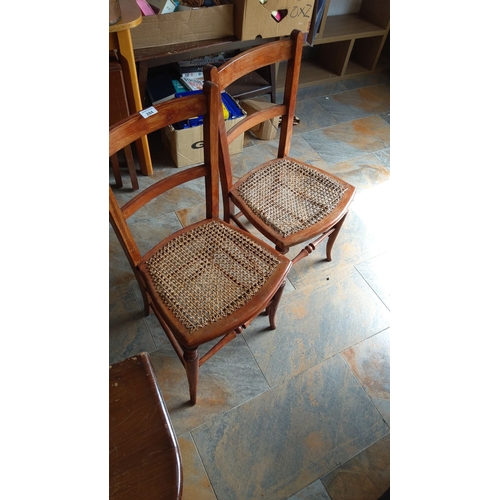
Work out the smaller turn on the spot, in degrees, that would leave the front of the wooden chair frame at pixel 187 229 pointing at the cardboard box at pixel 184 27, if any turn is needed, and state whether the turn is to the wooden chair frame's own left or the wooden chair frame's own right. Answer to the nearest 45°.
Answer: approximately 135° to the wooden chair frame's own left

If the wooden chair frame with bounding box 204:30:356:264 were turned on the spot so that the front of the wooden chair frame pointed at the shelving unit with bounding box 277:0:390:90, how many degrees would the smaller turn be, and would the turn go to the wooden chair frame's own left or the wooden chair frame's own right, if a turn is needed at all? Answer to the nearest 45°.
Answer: approximately 135° to the wooden chair frame's own left

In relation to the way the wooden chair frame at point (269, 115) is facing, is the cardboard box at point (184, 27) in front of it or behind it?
behind

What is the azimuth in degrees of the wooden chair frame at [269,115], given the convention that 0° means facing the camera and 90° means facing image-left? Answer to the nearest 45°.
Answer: approximately 315°

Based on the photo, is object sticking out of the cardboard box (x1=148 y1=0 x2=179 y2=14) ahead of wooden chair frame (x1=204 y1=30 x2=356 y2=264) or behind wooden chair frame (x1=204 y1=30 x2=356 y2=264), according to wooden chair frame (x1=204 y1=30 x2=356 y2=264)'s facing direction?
behind

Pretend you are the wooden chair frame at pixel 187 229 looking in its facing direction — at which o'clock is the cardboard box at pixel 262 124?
The cardboard box is roughly at 8 o'clock from the wooden chair frame.

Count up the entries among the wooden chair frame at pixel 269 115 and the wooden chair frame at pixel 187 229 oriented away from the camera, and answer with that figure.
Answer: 0

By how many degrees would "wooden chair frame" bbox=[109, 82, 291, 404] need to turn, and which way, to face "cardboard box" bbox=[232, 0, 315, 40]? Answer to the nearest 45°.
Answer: approximately 135° to its left

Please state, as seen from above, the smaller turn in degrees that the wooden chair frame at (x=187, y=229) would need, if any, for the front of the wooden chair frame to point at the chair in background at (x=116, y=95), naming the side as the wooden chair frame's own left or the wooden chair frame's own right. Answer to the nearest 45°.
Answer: approximately 135° to the wooden chair frame's own left
